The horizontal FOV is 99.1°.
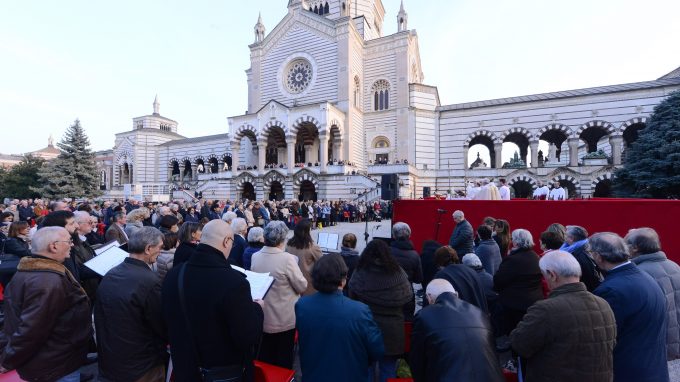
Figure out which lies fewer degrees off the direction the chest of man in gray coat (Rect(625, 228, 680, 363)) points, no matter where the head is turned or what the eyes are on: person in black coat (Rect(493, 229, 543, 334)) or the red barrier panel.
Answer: the red barrier panel

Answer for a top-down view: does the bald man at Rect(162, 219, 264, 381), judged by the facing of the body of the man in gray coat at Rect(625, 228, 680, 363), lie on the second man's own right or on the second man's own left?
on the second man's own left

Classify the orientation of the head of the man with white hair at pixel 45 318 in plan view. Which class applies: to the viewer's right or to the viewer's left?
to the viewer's right

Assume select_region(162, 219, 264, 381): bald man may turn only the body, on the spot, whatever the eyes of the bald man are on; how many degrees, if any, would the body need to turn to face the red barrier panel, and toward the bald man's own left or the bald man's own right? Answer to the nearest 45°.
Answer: approximately 45° to the bald man's own right

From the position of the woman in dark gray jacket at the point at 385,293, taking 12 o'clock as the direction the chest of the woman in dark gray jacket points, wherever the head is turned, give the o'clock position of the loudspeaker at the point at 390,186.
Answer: The loudspeaker is roughly at 12 o'clock from the woman in dark gray jacket.

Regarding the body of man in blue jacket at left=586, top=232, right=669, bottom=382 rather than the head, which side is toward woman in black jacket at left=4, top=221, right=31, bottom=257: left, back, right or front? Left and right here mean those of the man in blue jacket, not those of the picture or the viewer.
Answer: left

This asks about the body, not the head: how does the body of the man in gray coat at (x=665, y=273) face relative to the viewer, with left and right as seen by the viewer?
facing away from the viewer and to the left of the viewer

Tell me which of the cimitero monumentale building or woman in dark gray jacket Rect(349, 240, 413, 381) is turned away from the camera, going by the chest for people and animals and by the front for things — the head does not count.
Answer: the woman in dark gray jacket

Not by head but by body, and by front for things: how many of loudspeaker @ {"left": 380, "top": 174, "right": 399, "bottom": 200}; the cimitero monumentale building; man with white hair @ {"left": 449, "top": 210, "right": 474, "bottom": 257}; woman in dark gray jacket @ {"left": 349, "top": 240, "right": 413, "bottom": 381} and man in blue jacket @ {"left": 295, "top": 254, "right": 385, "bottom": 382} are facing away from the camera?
2

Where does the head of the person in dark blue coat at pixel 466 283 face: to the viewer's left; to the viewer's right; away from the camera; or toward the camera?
away from the camera

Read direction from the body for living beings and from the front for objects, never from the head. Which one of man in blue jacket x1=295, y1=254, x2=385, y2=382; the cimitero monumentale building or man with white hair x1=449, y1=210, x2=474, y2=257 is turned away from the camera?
the man in blue jacket

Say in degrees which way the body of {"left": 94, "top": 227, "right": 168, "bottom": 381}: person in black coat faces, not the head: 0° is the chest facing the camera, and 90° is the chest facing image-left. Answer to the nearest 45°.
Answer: approximately 225°

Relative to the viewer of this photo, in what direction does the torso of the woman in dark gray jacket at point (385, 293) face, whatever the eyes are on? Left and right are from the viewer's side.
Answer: facing away from the viewer

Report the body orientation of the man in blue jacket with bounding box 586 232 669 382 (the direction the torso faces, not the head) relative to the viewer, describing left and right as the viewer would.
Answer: facing away from the viewer and to the left of the viewer

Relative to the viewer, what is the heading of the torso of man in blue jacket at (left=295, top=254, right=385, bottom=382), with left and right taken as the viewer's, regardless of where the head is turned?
facing away from the viewer
